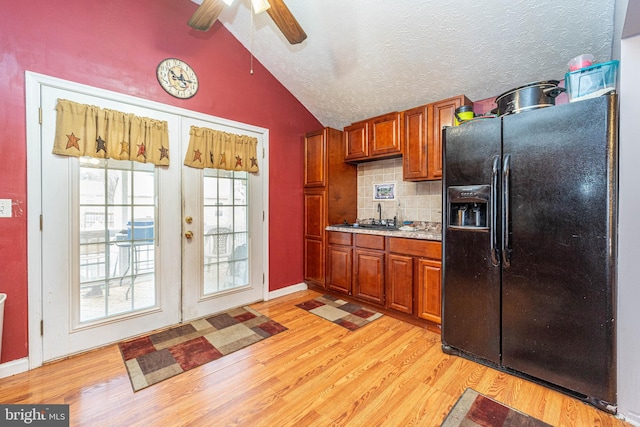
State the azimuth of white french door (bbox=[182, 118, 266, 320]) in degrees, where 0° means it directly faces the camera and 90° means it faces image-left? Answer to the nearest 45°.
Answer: approximately 315°

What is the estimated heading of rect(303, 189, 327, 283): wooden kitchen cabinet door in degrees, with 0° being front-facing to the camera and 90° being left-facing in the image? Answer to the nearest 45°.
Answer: approximately 45°

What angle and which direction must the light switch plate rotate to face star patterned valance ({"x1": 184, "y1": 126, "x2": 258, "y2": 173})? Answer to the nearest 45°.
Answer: approximately 90° to its left

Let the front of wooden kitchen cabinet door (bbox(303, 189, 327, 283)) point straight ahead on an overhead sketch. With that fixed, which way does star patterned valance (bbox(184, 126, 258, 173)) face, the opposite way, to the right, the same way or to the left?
to the left

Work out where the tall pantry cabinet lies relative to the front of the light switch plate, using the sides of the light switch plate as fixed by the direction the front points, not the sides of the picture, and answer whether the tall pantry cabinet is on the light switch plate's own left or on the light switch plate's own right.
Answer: on the light switch plate's own left
